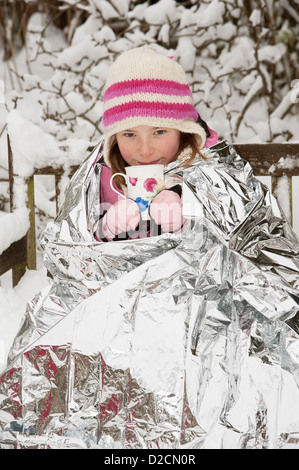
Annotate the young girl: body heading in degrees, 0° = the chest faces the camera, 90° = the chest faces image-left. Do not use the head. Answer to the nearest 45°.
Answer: approximately 0°
